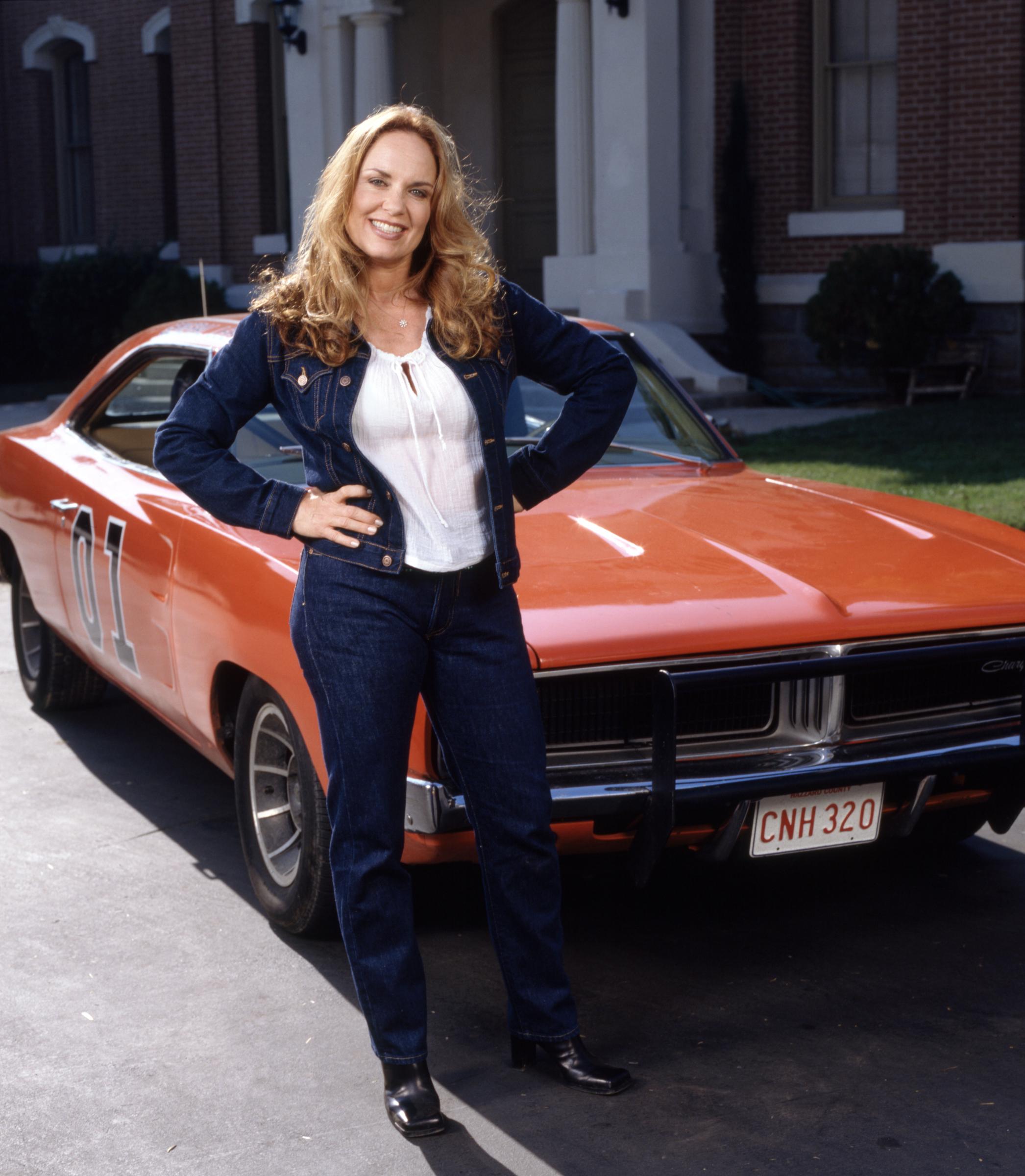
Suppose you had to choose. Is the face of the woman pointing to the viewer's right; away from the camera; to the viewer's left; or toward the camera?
toward the camera

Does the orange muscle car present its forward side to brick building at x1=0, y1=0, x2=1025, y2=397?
no

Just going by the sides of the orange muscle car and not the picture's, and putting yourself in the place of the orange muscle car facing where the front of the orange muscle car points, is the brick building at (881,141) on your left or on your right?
on your left

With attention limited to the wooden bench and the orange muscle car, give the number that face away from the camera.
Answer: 0

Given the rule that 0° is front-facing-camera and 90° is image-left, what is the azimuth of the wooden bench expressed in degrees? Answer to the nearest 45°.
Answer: approximately 45°

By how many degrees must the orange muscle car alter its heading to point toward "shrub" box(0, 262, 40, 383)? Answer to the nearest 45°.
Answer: approximately 135° to its left

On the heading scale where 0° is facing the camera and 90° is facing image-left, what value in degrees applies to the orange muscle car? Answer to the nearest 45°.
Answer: approximately 315°

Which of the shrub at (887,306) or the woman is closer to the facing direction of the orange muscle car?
the woman

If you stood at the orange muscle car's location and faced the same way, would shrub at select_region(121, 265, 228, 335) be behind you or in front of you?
behind

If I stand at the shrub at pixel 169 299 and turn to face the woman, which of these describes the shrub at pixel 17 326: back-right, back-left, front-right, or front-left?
back-right

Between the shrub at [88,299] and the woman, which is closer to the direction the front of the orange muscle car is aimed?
the woman
